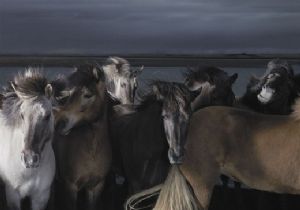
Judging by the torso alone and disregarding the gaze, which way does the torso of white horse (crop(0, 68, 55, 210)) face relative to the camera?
toward the camera

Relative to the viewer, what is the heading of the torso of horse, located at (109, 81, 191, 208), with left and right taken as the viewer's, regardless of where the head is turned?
facing the viewer and to the right of the viewer

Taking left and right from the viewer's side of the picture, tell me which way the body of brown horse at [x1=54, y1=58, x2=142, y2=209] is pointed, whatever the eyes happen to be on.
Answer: facing the viewer

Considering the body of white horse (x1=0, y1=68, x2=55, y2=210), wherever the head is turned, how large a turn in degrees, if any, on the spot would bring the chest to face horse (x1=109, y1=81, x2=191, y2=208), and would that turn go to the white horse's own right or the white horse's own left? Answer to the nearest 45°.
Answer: approximately 90° to the white horse's own left

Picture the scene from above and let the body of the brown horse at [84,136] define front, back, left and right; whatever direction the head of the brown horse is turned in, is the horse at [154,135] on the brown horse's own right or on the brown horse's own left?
on the brown horse's own left

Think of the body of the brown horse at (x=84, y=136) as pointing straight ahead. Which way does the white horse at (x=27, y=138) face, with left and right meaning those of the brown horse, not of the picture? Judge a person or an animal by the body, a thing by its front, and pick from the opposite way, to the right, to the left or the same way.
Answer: the same way

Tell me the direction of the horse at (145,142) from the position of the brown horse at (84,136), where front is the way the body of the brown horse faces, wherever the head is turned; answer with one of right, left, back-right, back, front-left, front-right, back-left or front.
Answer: left

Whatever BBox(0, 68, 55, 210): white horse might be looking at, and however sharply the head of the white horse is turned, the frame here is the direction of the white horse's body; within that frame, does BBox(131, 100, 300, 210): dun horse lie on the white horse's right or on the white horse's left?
on the white horse's left
